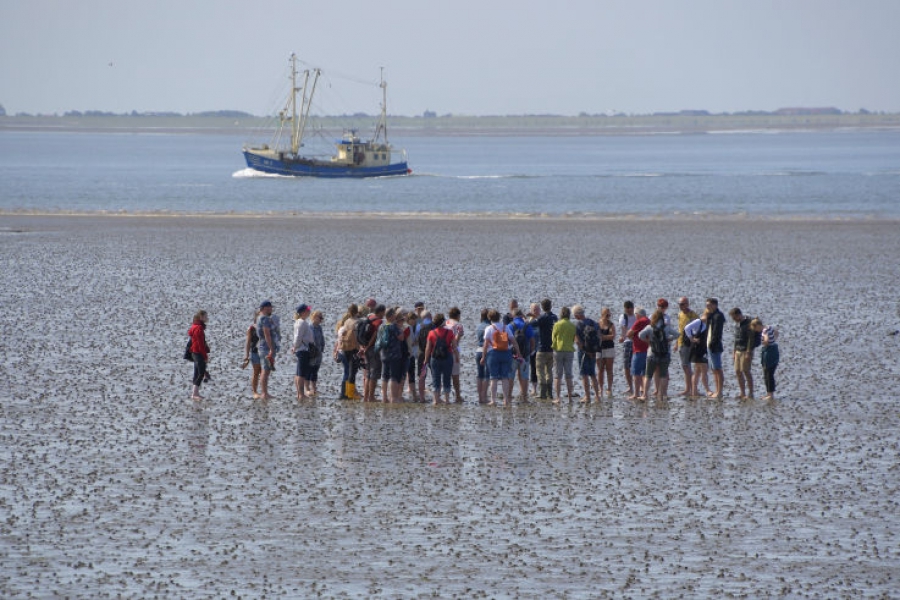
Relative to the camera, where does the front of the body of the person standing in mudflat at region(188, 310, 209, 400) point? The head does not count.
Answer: to the viewer's right

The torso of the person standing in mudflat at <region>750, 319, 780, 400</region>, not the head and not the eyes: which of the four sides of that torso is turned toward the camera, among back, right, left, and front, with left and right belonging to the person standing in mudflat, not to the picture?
left

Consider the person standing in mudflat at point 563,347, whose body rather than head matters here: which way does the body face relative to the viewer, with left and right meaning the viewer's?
facing away from the viewer

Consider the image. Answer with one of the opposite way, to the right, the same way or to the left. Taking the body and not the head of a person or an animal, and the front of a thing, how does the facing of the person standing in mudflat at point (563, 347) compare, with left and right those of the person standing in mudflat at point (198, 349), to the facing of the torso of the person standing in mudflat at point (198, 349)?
to the left

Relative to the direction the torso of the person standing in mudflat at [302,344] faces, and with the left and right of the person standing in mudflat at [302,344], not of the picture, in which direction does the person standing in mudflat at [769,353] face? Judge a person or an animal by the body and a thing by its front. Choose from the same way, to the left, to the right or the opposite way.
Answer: the opposite way

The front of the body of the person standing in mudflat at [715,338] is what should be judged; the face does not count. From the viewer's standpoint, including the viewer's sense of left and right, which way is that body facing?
facing to the left of the viewer

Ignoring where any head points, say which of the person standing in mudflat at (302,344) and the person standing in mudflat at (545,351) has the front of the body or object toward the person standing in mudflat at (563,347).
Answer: the person standing in mudflat at (302,344)

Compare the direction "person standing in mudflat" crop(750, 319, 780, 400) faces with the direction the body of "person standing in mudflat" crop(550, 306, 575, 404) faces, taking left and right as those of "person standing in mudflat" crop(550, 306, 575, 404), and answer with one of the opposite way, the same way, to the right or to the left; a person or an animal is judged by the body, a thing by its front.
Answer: to the left

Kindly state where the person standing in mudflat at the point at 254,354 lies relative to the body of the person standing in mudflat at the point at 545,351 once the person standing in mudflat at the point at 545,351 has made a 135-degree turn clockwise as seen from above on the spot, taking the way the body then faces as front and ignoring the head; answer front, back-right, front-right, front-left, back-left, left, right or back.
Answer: back-right

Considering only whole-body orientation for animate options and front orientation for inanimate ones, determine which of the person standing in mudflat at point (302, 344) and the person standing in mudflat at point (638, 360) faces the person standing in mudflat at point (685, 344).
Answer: the person standing in mudflat at point (302, 344)
